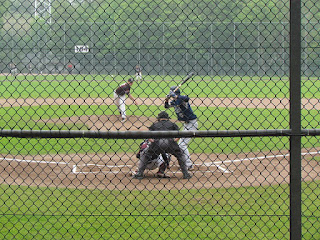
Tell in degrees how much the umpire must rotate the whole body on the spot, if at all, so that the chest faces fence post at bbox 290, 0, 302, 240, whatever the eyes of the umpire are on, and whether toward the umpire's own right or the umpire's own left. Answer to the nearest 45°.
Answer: approximately 180°

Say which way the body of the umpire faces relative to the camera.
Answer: away from the camera
